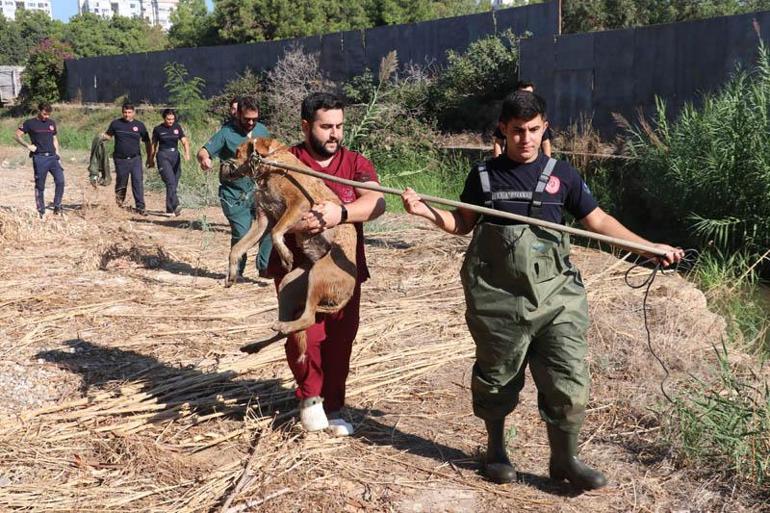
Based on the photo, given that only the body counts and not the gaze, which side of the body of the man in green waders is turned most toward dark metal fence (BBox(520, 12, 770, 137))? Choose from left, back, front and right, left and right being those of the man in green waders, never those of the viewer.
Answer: back

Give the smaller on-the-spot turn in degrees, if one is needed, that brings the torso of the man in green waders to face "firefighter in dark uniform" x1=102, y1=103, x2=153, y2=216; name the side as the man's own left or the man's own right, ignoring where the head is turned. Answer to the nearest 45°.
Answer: approximately 135° to the man's own right

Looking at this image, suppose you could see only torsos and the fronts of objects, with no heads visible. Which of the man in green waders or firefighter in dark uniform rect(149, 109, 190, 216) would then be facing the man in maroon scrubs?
the firefighter in dark uniform

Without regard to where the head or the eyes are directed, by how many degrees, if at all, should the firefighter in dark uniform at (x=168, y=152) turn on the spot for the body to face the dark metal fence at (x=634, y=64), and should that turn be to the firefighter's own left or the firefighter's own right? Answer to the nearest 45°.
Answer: approximately 90° to the firefighter's own left

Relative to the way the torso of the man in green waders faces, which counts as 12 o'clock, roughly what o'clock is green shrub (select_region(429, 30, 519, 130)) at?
The green shrub is roughly at 6 o'clock from the man in green waders.

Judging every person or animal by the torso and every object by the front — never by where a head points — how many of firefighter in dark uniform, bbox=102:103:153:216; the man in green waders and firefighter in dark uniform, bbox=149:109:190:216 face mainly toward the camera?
3

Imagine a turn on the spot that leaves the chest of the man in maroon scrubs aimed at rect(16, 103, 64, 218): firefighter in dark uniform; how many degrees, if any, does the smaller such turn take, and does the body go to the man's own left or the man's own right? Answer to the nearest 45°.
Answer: approximately 135° to the man's own right

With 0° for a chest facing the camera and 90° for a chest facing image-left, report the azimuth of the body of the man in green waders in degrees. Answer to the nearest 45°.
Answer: approximately 0°

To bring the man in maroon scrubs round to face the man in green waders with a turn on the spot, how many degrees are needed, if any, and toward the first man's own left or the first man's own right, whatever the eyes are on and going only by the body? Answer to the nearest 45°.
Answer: approximately 45° to the first man's own left

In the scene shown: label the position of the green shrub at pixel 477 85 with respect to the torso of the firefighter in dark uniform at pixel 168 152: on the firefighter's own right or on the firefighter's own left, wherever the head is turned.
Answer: on the firefighter's own left
